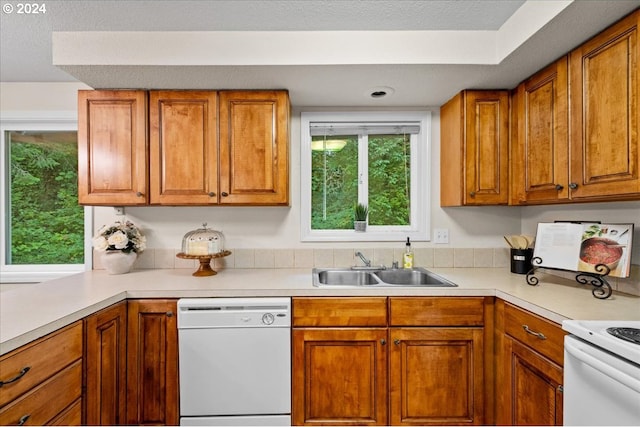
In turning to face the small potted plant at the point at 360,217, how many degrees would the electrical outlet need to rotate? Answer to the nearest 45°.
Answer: approximately 90° to its right

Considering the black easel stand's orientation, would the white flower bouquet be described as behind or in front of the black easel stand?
in front

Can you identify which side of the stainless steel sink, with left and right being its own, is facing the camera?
front

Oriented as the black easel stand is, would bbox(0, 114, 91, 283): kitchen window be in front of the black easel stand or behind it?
in front

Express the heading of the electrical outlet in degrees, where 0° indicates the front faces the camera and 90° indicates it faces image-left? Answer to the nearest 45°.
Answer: approximately 0°

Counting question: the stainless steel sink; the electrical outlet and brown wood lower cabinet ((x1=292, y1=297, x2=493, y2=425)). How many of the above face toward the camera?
3

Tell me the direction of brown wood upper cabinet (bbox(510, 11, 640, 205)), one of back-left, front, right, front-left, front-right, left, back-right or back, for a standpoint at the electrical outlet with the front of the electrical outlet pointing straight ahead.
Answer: front-left

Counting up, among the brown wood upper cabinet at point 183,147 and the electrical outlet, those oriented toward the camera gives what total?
2

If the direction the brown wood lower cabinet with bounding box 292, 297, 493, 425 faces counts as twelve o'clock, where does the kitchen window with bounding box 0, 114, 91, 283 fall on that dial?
The kitchen window is roughly at 3 o'clock from the brown wood lower cabinet.

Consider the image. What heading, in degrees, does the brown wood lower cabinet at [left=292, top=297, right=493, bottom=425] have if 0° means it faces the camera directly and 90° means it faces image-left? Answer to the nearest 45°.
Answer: approximately 0°

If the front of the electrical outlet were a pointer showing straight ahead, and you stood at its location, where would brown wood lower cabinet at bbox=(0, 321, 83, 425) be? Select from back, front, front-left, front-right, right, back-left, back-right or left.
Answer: front-right

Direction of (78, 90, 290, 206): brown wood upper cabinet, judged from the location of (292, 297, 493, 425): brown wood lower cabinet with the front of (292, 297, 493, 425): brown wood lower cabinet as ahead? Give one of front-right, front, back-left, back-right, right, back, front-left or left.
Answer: right

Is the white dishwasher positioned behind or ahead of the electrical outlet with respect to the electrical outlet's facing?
ahead
